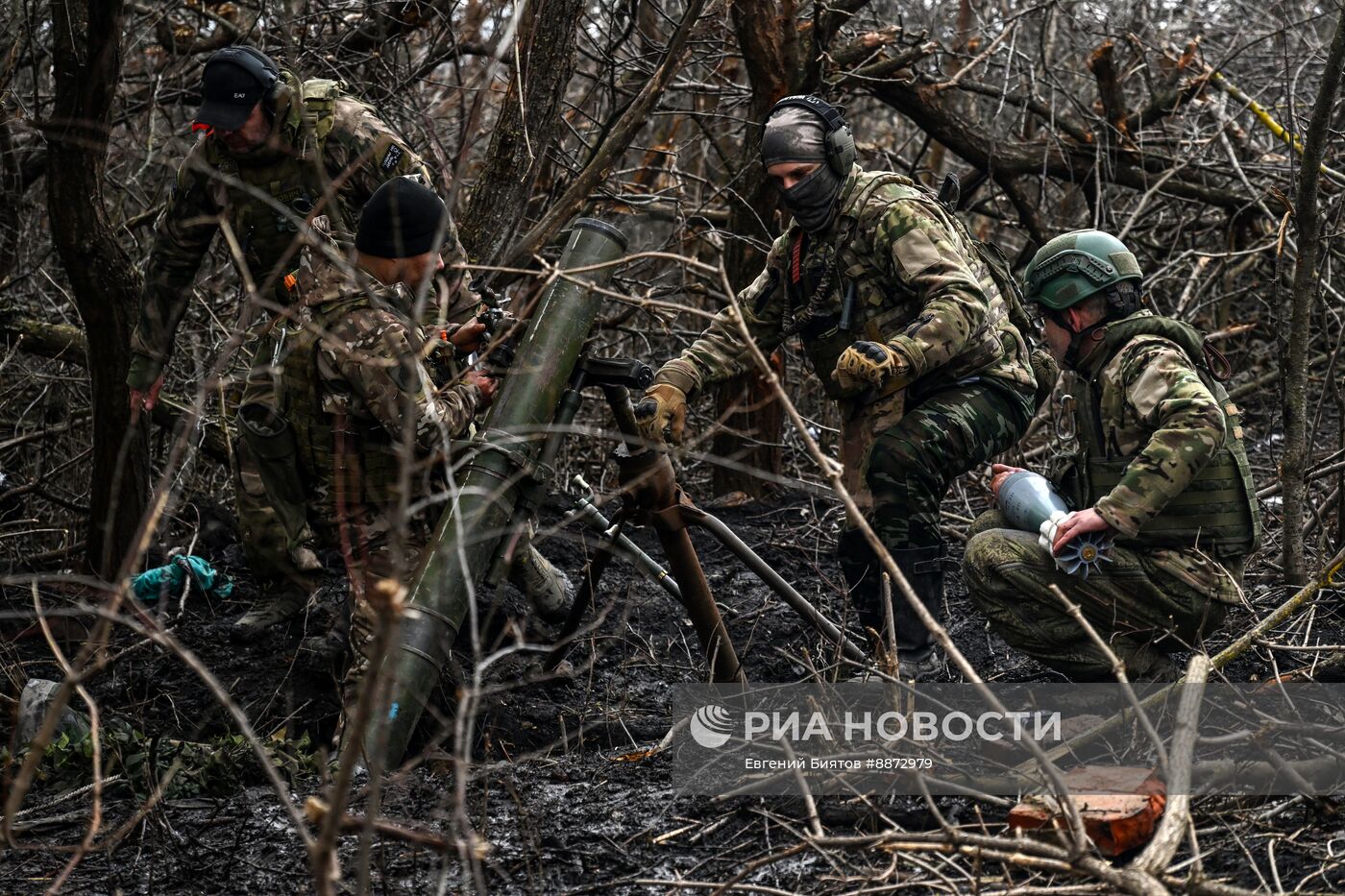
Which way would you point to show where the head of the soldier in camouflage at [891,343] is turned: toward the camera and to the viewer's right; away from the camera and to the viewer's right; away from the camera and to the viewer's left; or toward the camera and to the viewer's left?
toward the camera and to the viewer's left

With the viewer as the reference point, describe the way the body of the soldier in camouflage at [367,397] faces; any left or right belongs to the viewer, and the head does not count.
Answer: facing away from the viewer and to the right of the viewer

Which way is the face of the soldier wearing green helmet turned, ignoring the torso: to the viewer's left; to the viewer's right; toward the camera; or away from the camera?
to the viewer's left

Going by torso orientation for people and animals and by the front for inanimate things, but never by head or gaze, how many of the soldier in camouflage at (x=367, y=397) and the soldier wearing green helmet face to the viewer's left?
1

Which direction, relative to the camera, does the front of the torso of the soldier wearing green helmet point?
to the viewer's left

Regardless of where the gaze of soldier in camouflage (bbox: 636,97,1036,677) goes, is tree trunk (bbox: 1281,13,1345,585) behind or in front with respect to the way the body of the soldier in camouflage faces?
behind

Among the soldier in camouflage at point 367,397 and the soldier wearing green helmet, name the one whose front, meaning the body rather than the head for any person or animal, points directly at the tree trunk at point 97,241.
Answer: the soldier wearing green helmet

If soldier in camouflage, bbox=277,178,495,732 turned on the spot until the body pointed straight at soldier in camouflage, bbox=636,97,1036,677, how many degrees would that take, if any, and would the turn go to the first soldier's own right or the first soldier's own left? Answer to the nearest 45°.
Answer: approximately 45° to the first soldier's own right

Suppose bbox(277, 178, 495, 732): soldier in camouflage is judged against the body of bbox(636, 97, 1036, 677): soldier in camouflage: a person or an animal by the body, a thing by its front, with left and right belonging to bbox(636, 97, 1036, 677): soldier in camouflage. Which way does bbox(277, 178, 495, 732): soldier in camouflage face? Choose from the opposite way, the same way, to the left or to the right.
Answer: the opposite way

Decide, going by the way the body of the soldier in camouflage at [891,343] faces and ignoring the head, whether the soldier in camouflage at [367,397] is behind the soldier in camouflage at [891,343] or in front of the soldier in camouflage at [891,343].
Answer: in front
